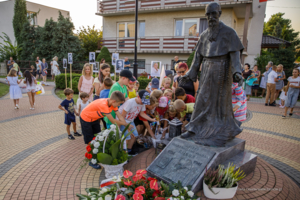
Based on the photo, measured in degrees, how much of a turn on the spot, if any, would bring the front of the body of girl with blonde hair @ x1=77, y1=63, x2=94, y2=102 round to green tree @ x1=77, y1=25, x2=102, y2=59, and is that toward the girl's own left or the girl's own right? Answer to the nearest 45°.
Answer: approximately 180°

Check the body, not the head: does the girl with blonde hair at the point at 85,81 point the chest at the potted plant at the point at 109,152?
yes

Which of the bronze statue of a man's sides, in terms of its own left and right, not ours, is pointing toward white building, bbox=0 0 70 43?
right

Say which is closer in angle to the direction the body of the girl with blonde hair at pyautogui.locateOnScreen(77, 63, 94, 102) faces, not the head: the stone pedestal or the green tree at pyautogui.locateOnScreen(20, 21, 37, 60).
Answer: the stone pedestal

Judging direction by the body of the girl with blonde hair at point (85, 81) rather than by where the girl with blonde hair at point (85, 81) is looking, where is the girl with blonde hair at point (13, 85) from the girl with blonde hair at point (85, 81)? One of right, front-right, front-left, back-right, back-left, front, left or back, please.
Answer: back-right

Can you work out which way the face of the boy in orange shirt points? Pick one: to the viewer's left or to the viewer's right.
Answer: to the viewer's right

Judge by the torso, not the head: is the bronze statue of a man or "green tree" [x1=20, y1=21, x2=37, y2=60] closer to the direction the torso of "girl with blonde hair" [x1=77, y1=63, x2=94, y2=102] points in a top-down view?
the bronze statue of a man

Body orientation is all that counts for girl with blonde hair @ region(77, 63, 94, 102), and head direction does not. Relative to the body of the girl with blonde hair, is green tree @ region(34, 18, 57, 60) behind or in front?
behind

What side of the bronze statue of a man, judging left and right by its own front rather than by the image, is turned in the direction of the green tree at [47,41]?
right

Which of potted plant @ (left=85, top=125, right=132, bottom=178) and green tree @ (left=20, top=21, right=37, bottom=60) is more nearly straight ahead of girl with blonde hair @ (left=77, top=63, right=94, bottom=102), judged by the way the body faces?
the potted plant

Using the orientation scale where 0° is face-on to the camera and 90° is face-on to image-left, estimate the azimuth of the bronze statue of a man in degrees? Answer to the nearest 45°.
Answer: approximately 45°

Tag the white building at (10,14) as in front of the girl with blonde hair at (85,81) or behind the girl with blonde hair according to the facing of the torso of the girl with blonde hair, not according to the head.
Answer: behind
